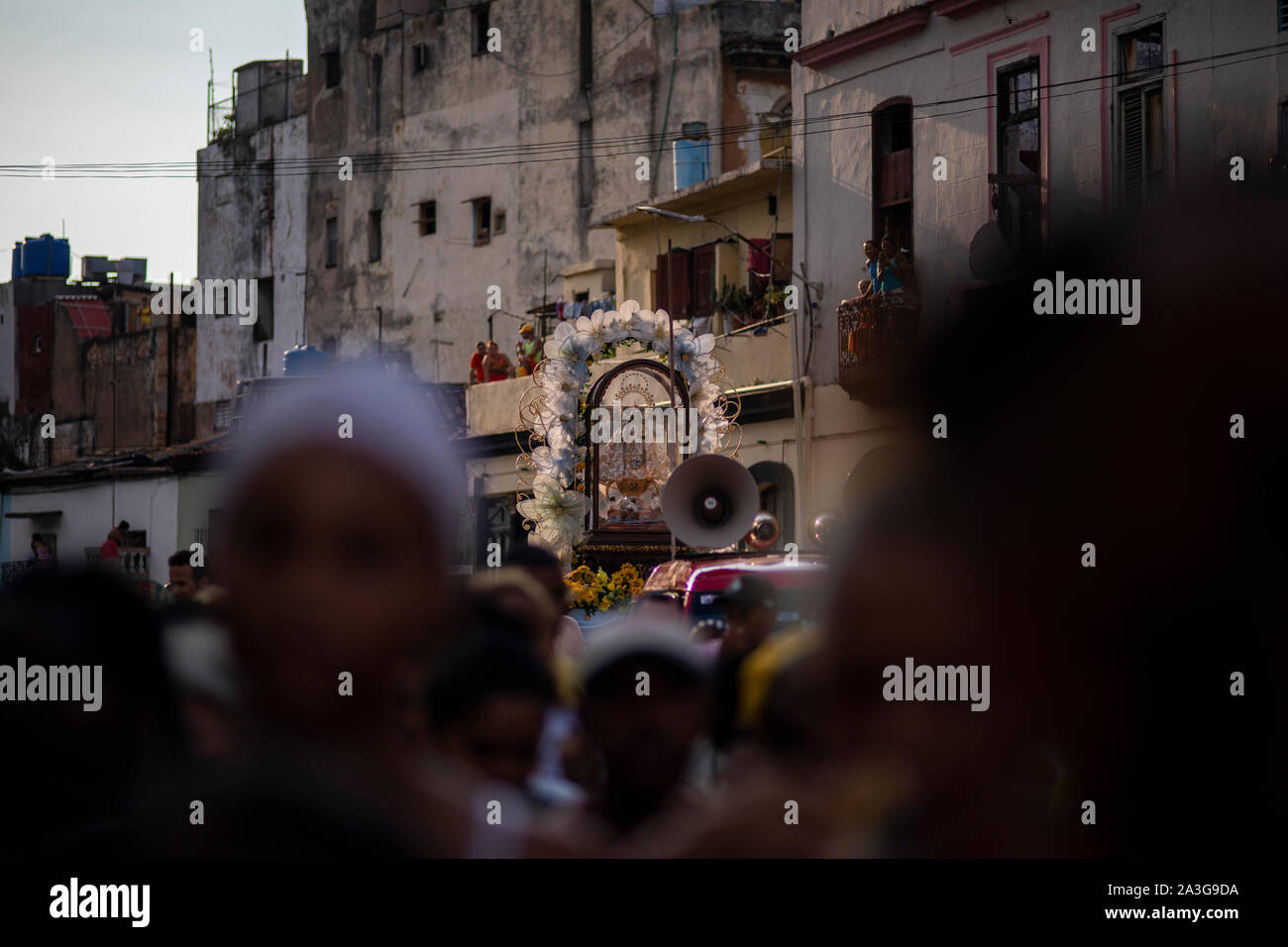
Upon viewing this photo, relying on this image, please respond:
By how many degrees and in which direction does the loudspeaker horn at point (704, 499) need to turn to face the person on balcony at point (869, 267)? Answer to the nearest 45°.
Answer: approximately 180°

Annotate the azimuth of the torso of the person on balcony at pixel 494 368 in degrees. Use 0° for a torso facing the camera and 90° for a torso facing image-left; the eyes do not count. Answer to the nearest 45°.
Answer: approximately 315°

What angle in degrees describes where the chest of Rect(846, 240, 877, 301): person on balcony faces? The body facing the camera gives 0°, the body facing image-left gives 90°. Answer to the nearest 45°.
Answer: approximately 45°

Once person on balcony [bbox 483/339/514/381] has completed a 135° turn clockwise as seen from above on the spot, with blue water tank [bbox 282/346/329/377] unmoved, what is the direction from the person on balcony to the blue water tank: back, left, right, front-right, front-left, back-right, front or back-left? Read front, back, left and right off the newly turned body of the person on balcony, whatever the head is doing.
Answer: front

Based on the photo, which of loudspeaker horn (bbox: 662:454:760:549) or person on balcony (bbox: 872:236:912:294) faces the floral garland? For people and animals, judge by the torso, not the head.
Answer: the person on balcony

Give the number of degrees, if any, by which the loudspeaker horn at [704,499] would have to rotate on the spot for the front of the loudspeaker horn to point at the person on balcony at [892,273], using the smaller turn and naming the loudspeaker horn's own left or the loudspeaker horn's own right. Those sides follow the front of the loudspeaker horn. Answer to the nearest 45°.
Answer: approximately 180°
